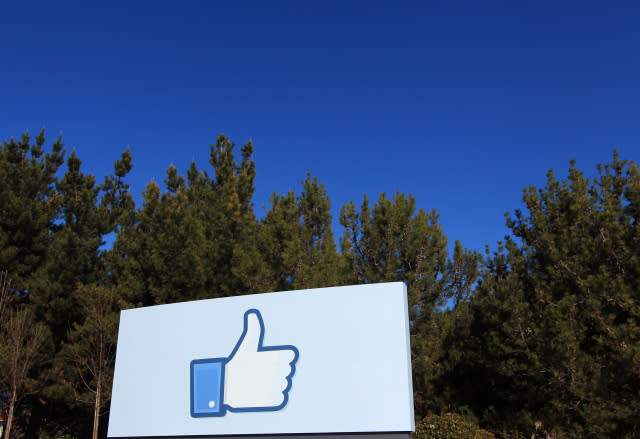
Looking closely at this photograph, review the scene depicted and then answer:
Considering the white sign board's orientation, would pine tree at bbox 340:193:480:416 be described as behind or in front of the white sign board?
behind

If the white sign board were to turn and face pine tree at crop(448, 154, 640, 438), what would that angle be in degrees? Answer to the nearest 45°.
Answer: approximately 180°

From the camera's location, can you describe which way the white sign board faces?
facing the viewer and to the left of the viewer
